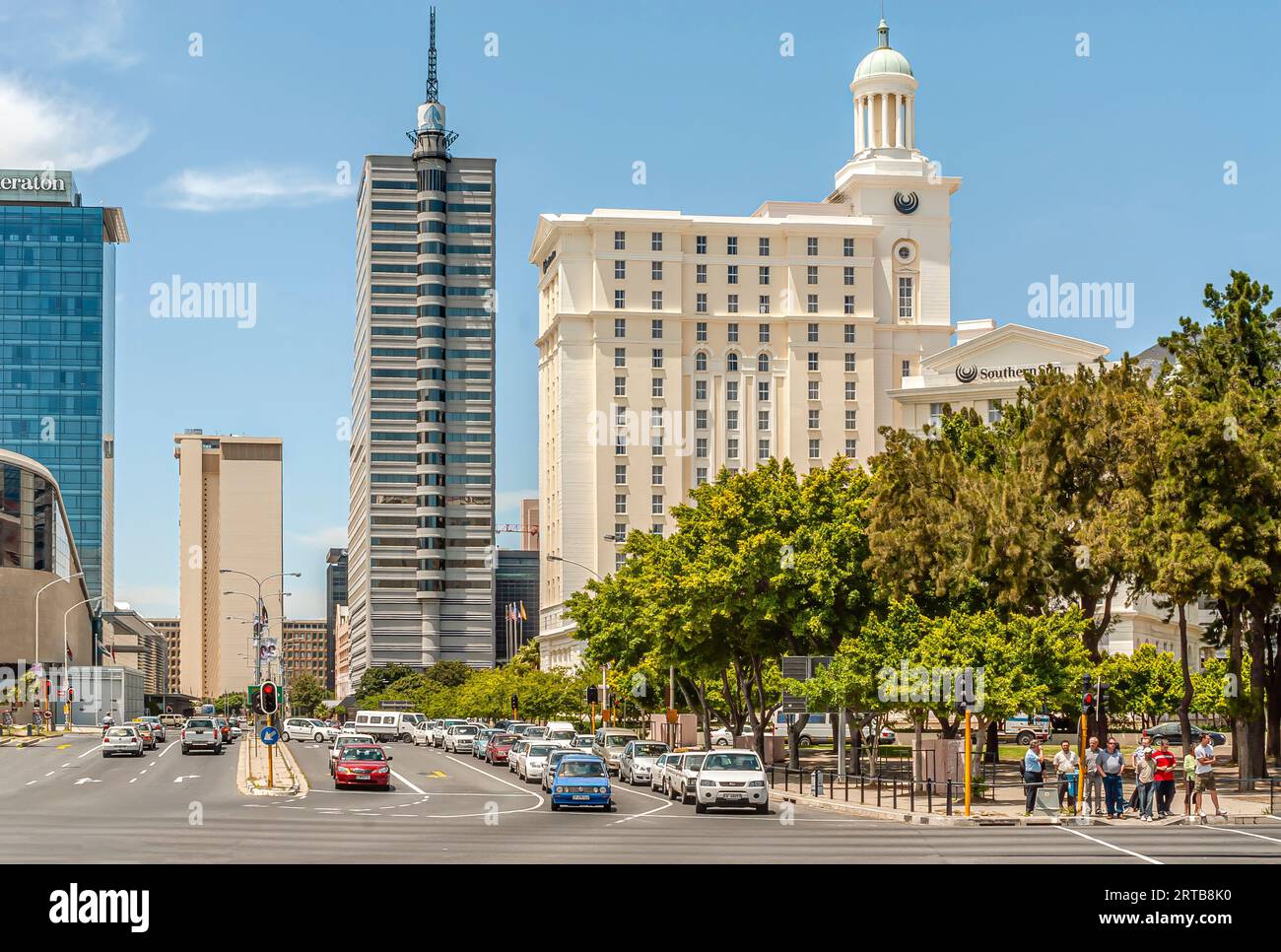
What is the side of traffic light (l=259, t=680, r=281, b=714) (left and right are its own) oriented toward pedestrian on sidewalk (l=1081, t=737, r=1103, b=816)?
left

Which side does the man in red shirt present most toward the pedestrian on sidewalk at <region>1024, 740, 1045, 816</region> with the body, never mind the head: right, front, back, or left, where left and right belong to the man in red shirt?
right

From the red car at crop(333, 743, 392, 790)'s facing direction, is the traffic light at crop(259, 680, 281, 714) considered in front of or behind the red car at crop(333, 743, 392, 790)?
in front

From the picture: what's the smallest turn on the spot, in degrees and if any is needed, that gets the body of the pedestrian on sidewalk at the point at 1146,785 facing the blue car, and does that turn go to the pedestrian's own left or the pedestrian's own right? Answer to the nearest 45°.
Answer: approximately 90° to the pedestrian's own right

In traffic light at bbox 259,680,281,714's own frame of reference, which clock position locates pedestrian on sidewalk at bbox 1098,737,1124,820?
The pedestrian on sidewalk is roughly at 10 o'clock from the traffic light.

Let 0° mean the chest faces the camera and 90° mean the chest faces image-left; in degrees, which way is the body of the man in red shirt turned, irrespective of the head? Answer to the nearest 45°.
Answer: approximately 0°

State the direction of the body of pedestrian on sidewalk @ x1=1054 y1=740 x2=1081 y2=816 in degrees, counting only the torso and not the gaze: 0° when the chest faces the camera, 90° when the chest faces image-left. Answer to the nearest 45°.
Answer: approximately 0°

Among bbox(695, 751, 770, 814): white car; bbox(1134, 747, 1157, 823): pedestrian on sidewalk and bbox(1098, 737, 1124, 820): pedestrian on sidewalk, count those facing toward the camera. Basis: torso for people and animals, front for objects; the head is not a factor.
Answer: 3

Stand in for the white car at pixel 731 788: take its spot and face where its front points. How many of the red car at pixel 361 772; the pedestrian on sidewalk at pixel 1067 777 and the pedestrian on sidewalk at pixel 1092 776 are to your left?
2

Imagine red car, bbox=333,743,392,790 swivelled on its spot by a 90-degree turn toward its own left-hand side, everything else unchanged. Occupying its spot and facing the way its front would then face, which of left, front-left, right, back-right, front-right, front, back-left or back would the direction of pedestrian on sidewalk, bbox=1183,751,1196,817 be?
front-right
